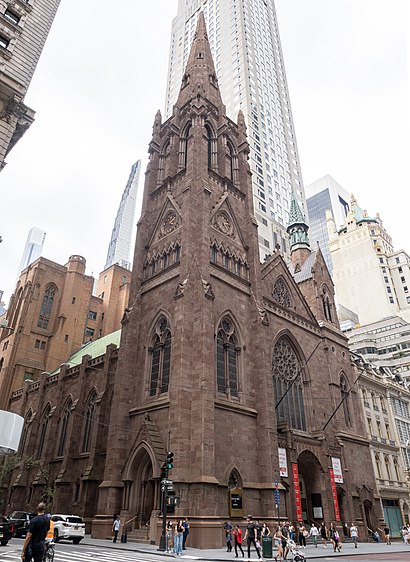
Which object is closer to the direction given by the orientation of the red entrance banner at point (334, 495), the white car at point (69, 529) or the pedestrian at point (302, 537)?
the pedestrian

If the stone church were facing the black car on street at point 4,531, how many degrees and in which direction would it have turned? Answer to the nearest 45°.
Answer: approximately 90° to its right

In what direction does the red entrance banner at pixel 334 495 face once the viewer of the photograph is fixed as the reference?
facing the viewer and to the right of the viewer

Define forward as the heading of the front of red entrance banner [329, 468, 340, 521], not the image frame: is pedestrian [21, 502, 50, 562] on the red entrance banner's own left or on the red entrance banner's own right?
on the red entrance banner's own right

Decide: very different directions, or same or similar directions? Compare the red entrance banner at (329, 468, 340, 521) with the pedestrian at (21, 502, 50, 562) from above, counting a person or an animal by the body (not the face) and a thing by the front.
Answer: very different directions

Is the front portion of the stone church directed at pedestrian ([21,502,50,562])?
no

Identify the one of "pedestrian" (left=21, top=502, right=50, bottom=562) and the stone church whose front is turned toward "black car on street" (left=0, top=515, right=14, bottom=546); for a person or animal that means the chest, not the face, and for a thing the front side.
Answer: the pedestrian

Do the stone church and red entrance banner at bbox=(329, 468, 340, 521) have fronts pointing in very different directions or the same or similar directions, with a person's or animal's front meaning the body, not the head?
same or similar directions

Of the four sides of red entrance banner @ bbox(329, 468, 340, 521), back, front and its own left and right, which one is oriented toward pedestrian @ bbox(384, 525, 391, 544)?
left

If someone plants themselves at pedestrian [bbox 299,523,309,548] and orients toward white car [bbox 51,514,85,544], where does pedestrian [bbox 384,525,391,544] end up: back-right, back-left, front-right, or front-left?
back-right
